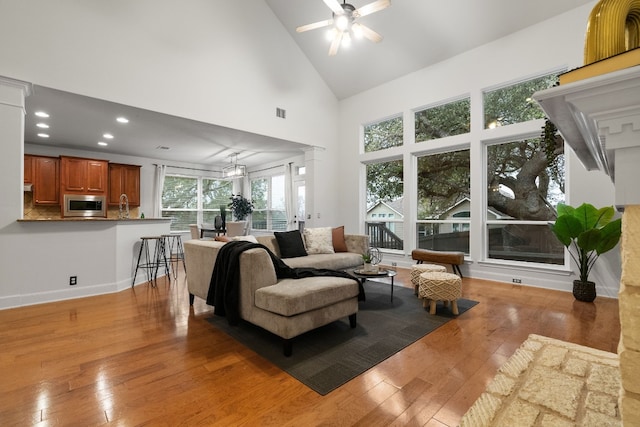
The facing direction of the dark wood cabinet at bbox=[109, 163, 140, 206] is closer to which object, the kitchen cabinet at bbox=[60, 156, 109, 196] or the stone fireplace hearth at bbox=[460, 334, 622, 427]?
the stone fireplace hearth

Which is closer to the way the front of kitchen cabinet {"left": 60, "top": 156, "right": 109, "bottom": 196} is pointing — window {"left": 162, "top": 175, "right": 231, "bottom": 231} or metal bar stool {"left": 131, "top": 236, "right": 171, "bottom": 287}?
the metal bar stool

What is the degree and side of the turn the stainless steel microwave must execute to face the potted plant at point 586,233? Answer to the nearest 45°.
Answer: approximately 45° to its left

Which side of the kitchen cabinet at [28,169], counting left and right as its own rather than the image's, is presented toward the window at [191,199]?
left

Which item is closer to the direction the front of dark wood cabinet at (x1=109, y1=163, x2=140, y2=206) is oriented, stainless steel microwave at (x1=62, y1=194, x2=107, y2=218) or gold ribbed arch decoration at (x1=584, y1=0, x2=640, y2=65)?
the gold ribbed arch decoration

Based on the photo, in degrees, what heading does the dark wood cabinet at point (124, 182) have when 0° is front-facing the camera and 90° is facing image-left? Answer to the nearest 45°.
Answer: approximately 0°

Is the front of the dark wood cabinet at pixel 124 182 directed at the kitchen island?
yes

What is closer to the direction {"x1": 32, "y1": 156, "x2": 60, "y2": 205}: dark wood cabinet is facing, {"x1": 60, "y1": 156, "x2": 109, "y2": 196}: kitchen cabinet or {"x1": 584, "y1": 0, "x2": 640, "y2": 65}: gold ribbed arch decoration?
the gold ribbed arch decoration

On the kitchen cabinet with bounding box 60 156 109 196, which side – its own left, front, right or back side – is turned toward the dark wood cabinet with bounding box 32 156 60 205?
right
